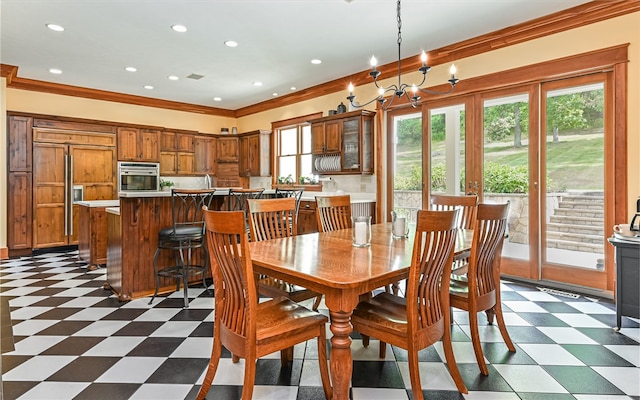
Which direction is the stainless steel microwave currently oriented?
toward the camera

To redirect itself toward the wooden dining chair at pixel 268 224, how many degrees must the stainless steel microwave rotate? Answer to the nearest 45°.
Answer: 0° — it already faces it

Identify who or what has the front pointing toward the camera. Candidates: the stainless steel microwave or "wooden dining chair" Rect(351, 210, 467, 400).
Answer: the stainless steel microwave

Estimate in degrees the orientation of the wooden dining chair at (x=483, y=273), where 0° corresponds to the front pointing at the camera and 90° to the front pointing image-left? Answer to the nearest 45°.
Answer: approximately 135°

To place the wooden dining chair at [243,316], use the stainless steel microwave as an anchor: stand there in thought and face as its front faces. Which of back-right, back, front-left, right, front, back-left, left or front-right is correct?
front

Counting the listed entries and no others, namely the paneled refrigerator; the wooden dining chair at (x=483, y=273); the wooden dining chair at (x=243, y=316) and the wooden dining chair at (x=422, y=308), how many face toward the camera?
1

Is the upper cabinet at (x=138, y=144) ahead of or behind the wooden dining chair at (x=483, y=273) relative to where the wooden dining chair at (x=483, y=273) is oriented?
ahead

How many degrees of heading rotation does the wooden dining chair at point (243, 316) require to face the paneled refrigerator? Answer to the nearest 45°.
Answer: approximately 90° to its left

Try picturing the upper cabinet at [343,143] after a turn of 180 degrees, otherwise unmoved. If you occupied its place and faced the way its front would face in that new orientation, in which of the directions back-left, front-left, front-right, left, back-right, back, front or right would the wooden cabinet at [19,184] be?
back-left

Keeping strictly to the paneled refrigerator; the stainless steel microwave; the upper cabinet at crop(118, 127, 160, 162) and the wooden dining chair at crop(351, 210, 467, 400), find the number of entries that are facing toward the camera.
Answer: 3

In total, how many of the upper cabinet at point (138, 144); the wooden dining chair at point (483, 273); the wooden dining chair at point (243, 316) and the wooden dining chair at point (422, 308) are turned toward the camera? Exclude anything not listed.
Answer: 1

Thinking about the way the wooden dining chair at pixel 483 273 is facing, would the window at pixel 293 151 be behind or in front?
in front

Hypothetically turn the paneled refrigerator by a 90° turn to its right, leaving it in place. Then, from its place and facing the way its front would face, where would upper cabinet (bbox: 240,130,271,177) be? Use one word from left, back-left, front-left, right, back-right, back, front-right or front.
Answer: back

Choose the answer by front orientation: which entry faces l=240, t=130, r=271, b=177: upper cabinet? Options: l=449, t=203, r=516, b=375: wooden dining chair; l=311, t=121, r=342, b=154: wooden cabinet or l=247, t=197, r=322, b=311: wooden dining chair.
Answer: l=449, t=203, r=516, b=375: wooden dining chair

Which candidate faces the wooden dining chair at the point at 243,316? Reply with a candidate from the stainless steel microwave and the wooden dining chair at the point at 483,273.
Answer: the stainless steel microwave

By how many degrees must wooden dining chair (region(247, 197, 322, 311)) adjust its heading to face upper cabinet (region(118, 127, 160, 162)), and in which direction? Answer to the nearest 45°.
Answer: approximately 180°

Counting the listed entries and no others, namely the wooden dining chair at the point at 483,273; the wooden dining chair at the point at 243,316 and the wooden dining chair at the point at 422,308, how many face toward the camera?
0

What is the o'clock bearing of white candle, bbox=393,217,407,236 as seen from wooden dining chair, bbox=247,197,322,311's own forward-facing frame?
The white candle is roughly at 11 o'clock from the wooden dining chair.

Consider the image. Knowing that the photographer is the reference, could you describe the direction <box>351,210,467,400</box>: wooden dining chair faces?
facing away from the viewer and to the left of the viewer

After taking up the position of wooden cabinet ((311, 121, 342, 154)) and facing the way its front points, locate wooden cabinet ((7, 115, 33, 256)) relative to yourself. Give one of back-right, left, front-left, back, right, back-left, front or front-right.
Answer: front-right
